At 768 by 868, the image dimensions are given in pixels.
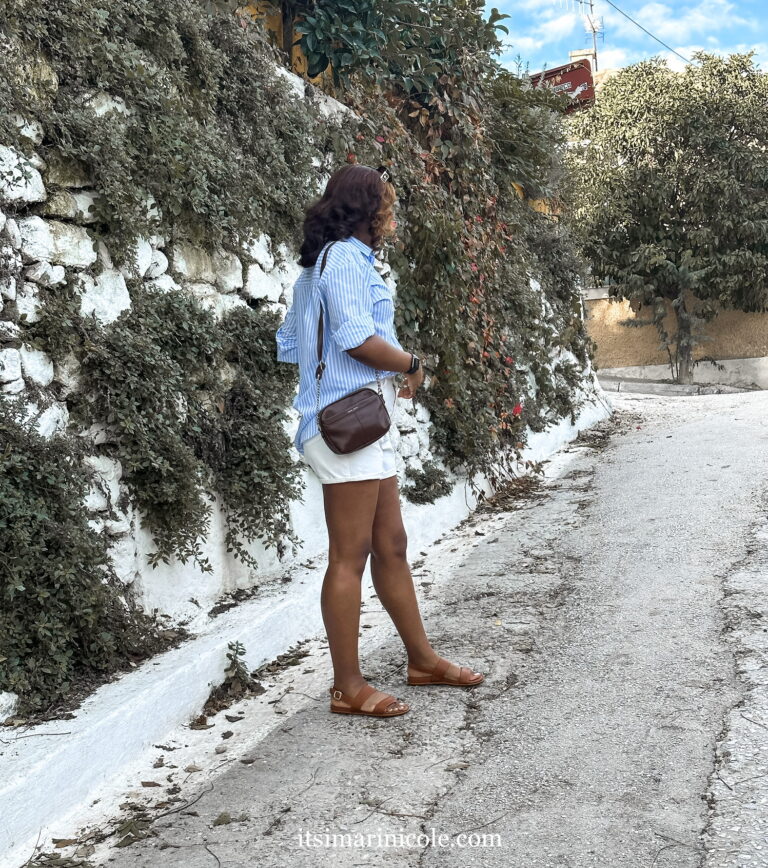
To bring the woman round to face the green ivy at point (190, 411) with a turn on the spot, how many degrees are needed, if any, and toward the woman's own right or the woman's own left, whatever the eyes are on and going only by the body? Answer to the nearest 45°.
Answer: approximately 135° to the woman's own left

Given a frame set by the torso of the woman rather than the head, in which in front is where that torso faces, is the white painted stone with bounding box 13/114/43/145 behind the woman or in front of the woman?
behind

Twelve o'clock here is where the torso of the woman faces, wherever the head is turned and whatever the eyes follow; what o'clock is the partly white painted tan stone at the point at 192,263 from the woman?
The partly white painted tan stone is roughly at 8 o'clock from the woman.

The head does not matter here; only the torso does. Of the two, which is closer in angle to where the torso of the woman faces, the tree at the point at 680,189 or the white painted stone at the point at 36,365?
the tree

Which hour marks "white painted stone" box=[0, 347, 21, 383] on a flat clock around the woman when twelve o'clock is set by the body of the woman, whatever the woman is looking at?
The white painted stone is roughly at 6 o'clock from the woman.

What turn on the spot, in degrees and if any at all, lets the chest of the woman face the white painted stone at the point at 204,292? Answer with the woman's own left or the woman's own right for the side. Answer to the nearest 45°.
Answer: approximately 135° to the woman's own left

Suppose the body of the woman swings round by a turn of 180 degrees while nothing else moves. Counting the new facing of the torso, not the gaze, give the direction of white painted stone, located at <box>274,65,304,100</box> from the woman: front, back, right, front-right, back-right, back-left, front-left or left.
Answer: right

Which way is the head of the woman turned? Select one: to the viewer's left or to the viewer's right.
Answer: to the viewer's right

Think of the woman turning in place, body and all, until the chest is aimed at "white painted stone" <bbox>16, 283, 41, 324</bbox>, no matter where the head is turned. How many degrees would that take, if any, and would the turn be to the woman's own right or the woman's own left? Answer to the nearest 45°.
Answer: approximately 180°

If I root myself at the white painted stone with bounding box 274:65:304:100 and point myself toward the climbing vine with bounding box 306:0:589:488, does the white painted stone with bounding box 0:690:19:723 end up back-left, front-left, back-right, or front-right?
back-right

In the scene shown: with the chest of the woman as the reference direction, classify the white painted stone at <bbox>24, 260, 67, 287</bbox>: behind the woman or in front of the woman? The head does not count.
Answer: behind

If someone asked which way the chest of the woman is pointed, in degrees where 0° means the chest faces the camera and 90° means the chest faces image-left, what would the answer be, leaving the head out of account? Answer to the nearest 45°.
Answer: approximately 270°
